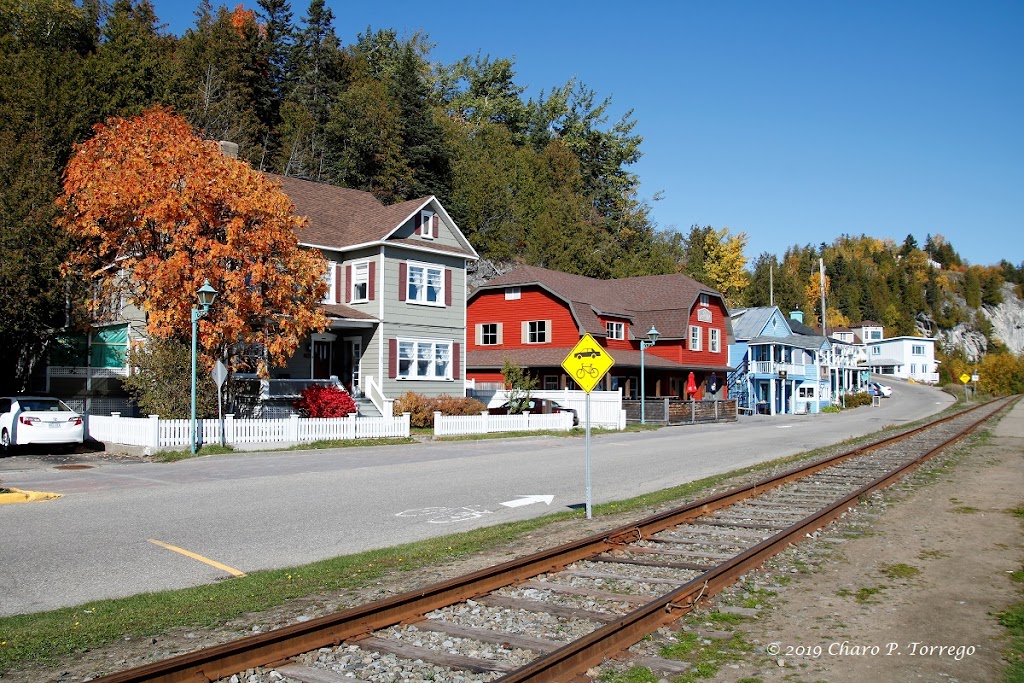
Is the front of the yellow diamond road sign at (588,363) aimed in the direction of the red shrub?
no

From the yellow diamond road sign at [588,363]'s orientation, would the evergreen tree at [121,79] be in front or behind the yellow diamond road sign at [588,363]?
behind

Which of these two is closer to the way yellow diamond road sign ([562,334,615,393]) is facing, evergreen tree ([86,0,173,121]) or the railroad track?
the railroad track

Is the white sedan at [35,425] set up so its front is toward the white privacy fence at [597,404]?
no

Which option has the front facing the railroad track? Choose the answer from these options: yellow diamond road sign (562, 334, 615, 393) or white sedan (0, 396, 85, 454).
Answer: the yellow diamond road sign

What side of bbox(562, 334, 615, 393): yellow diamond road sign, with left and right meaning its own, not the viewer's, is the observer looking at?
front

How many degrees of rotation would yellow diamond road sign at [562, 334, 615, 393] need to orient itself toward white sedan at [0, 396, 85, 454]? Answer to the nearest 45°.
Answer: approximately 135° to its right

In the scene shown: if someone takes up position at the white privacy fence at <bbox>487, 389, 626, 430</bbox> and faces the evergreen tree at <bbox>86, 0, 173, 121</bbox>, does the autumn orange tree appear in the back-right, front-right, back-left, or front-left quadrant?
front-left

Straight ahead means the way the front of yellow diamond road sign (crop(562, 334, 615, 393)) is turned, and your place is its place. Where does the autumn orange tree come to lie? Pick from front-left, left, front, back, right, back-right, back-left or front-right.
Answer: back-right

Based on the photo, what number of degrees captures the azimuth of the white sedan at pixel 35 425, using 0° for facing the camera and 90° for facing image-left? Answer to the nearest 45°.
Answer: approximately 135°

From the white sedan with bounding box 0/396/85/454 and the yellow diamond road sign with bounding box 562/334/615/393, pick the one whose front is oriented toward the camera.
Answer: the yellow diamond road sign

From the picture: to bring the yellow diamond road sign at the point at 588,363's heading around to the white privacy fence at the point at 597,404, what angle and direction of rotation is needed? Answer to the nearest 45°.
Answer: approximately 180°

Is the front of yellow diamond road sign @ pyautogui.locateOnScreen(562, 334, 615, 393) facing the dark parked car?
no

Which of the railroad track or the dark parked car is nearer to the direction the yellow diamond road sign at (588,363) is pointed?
the railroad track

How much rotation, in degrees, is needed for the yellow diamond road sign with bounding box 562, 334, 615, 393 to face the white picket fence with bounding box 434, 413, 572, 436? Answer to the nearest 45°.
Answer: approximately 180°

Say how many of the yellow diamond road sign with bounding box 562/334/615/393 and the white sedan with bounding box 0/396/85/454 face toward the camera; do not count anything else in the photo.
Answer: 1

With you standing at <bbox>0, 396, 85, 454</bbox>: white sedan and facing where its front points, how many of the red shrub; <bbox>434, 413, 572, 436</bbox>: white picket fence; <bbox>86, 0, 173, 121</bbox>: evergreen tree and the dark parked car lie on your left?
0
